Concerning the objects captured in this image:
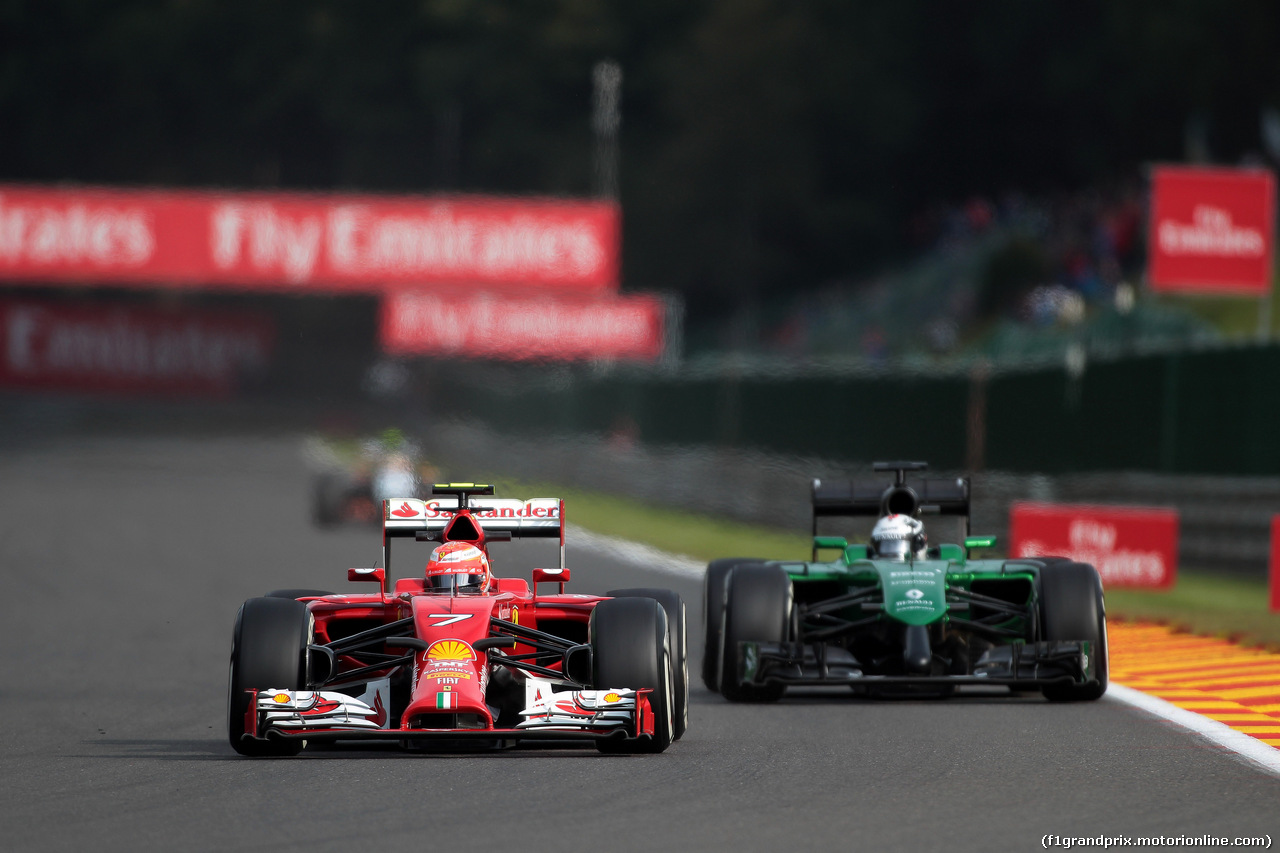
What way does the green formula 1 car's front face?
toward the camera

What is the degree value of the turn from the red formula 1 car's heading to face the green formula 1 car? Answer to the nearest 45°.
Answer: approximately 135° to its left

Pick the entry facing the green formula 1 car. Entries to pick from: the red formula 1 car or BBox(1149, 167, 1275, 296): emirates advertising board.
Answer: the emirates advertising board

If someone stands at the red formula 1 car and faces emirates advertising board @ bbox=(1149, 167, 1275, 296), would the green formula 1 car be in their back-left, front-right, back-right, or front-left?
front-right

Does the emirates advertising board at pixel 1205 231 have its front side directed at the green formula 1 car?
yes

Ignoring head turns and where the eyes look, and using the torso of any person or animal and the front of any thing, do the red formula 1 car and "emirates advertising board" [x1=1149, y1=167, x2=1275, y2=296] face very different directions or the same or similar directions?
same or similar directions

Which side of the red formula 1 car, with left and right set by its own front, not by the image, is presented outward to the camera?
front

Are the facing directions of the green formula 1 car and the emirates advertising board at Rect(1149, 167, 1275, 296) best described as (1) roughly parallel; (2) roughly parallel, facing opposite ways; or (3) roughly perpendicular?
roughly parallel

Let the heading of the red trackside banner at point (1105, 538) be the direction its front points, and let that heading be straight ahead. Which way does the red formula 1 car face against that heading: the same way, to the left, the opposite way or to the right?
the same way

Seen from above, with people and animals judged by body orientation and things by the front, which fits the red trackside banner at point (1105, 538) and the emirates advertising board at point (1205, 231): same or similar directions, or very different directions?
same or similar directions

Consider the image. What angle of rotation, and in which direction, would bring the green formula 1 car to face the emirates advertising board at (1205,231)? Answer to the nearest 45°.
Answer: approximately 180°

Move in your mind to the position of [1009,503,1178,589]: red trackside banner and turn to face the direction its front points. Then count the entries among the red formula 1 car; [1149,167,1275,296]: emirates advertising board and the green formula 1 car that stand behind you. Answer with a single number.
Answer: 1

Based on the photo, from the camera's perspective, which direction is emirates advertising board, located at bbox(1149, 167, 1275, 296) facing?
toward the camera

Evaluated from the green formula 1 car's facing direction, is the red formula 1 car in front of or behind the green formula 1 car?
in front

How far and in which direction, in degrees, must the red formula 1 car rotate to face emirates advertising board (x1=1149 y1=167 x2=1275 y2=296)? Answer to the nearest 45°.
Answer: approximately 135° to its left
